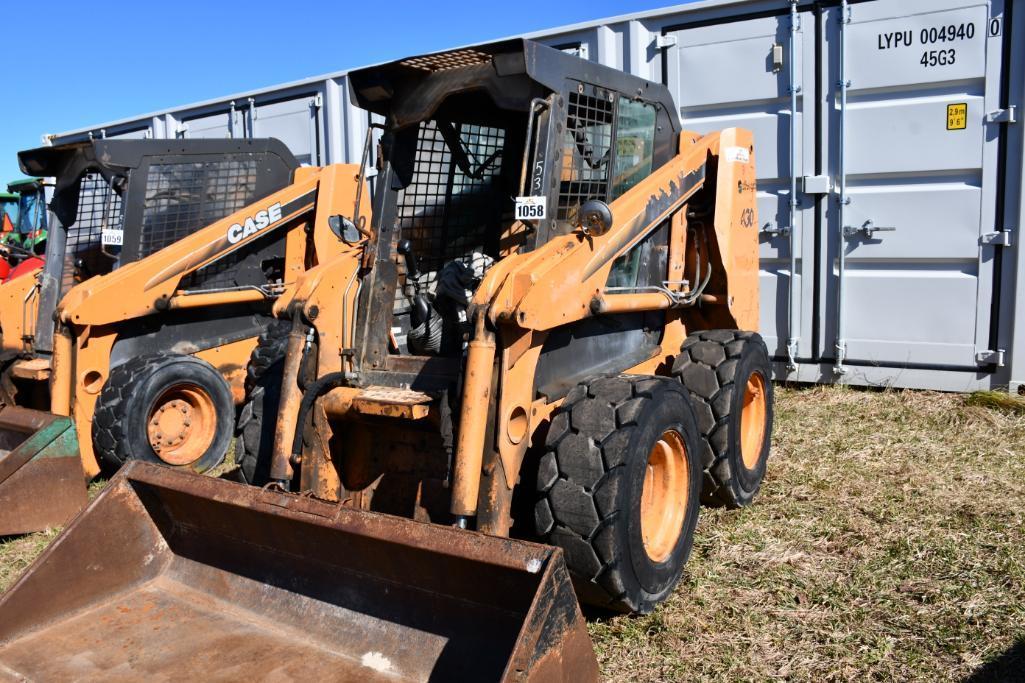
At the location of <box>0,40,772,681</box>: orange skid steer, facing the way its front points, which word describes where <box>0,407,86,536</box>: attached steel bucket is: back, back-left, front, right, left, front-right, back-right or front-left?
right

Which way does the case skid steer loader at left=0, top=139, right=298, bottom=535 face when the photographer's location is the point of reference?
facing the viewer and to the left of the viewer

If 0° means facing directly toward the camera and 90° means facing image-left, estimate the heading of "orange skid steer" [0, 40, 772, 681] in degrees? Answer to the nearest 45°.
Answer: approximately 45°

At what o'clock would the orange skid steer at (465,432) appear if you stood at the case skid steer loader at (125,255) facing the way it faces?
The orange skid steer is roughly at 10 o'clock from the case skid steer loader.

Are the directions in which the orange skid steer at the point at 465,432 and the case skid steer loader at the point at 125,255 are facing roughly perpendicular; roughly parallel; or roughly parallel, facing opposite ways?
roughly parallel

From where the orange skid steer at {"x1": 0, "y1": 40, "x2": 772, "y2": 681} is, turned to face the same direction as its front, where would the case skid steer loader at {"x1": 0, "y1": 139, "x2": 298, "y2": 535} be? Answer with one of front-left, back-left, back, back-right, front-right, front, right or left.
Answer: right

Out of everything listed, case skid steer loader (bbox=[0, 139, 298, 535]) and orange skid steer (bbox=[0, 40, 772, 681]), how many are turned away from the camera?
0
